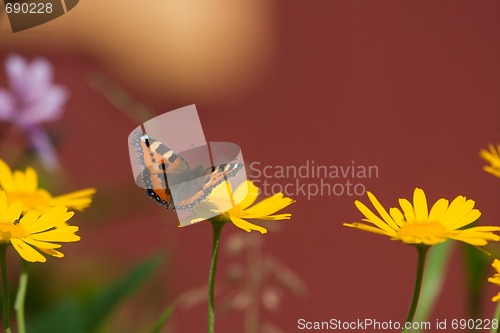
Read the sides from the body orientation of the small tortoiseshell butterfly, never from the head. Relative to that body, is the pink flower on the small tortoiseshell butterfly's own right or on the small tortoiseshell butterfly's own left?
on the small tortoiseshell butterfly's own left
